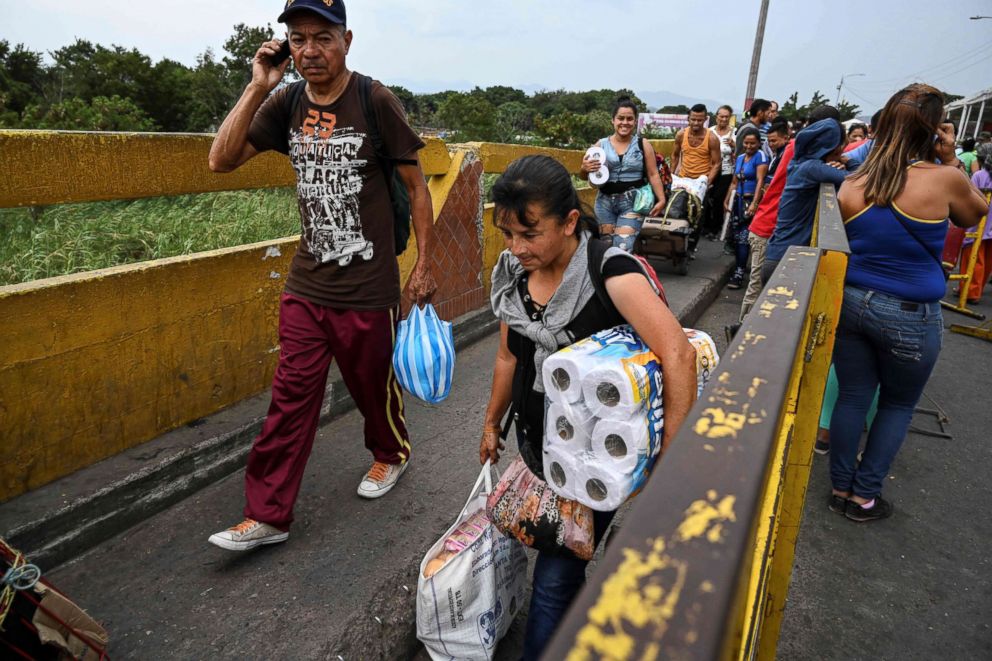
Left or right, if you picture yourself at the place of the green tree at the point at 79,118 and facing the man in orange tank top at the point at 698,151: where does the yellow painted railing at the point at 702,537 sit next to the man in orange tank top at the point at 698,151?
right

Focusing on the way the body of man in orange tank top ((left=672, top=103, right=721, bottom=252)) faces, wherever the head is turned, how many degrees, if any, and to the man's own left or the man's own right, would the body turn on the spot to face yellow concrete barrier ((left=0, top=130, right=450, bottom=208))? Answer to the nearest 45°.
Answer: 0° — they already face it

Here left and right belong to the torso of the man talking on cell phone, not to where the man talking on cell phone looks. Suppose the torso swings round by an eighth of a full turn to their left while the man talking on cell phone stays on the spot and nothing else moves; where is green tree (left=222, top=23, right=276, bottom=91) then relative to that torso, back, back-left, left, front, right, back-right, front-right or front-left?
back

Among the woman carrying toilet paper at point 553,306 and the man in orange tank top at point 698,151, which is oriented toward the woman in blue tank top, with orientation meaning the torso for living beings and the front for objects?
the man in orange tank top

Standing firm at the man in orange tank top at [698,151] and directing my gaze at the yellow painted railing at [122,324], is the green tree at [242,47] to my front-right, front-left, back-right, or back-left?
back-right

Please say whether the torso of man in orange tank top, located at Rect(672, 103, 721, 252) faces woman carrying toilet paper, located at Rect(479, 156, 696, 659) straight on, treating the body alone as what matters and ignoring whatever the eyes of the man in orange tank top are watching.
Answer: yes

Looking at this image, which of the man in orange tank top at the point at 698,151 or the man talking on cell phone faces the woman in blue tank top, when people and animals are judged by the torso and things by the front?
the man in orange tank top

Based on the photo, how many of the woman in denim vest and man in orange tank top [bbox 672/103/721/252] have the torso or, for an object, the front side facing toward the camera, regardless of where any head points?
2

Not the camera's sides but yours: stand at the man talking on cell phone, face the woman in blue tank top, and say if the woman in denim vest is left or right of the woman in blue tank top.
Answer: left

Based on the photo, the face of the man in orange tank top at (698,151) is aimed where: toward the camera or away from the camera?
toward the camera

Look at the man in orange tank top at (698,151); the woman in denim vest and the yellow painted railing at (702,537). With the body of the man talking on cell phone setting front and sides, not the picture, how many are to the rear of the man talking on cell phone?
2

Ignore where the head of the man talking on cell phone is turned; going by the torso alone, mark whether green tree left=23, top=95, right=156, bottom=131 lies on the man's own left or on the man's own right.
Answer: on the man's own right

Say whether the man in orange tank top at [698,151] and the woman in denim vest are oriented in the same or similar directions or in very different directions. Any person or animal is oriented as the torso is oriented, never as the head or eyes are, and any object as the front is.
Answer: same or similar directions

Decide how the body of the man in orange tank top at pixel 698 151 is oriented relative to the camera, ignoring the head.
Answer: toward the camera

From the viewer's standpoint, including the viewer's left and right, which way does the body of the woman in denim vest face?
facing the viewer

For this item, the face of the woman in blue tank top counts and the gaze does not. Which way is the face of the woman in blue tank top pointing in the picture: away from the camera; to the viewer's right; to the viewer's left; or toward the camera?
away from the camera

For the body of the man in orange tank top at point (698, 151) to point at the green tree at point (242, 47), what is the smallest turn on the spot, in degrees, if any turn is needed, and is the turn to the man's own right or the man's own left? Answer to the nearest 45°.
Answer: approximately 135° to the man's own right

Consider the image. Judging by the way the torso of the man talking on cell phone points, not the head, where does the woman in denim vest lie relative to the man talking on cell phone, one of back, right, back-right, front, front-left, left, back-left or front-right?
back

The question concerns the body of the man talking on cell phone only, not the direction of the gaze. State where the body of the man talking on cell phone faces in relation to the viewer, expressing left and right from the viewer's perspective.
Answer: facing the viewer and to the left of the viewer
